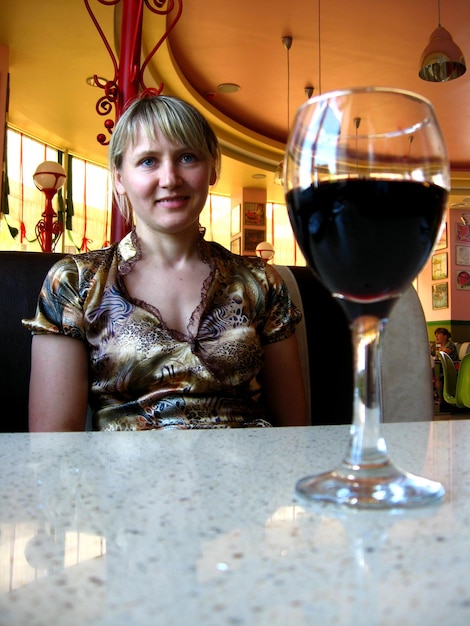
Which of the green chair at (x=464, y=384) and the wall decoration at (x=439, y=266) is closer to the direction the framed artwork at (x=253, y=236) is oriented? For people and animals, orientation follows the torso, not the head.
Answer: the green chair

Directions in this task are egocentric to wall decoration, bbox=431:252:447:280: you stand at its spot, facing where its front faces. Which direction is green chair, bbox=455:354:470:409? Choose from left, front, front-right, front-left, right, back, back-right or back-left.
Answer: front-left

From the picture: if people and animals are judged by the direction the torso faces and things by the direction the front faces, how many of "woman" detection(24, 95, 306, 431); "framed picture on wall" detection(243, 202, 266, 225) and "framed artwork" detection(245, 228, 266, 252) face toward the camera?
3

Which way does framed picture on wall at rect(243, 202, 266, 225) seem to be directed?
toward the camera

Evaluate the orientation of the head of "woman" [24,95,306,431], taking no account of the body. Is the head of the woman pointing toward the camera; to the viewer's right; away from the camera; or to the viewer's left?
toward the camera

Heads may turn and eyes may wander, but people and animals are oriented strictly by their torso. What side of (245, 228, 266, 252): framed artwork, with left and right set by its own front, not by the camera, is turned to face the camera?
front

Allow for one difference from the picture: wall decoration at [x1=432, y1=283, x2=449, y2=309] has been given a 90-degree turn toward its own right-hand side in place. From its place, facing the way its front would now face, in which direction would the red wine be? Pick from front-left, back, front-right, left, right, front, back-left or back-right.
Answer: back-left

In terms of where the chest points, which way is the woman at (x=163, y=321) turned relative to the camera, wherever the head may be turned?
toward the camera

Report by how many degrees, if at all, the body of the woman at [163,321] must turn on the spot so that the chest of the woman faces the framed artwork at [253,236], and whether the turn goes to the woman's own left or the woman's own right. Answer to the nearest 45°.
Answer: approximately 180°

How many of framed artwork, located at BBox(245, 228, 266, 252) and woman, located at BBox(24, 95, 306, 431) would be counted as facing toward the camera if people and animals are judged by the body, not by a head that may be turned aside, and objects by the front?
2

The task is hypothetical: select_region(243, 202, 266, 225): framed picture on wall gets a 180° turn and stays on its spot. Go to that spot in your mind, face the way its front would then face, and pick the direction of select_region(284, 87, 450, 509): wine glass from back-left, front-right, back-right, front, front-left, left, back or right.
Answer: back
